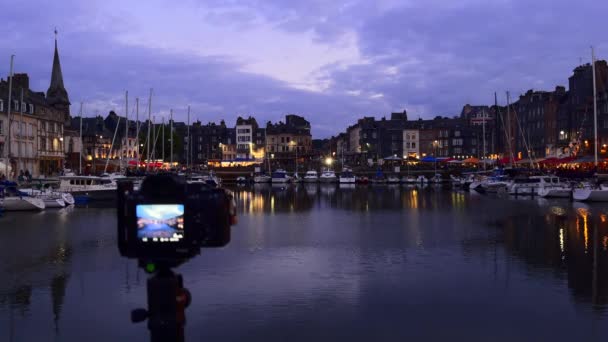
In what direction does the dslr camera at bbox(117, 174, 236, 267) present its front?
away from the camera
